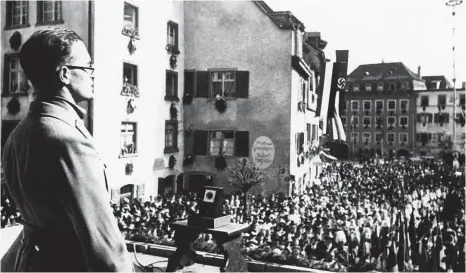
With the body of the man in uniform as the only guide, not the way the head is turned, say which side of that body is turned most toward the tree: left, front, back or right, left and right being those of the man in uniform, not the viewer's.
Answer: front

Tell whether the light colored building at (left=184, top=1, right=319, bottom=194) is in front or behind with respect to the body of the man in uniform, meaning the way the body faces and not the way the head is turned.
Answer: in front

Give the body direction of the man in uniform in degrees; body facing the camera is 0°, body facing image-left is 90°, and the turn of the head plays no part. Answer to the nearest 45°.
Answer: approximately 225°

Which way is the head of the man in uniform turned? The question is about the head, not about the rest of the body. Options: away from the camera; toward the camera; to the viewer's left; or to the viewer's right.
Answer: to the viewer's right
